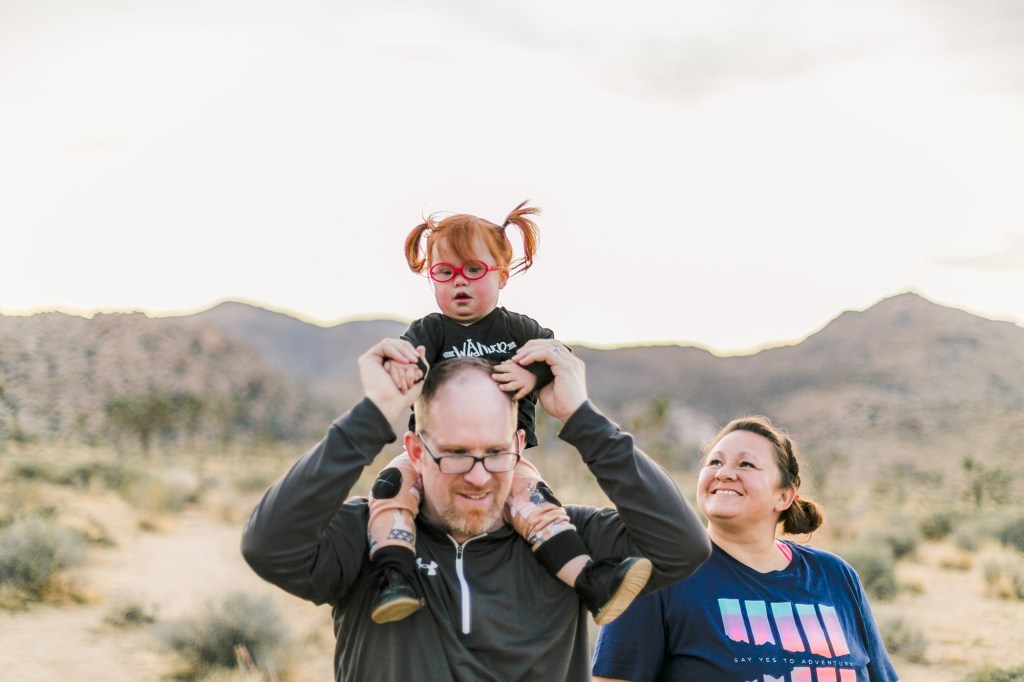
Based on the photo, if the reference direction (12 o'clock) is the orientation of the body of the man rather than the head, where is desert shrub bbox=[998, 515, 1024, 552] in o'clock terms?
The desert shrub is roughly at 7 o'clock from the man.

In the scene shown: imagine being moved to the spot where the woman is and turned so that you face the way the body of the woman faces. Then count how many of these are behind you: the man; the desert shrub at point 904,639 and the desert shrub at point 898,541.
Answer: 2

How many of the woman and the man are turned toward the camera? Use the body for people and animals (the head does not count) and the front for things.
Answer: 2

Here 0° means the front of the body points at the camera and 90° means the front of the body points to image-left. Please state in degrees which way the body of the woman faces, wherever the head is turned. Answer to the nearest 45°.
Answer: approximately 0°

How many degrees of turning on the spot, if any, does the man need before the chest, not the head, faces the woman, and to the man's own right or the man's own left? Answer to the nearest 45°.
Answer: approximately 135° to the man's own left

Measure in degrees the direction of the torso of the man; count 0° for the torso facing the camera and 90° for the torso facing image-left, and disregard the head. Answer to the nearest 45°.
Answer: approximately 0°

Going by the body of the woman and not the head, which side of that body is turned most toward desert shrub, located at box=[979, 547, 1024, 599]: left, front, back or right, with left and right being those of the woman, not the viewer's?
back

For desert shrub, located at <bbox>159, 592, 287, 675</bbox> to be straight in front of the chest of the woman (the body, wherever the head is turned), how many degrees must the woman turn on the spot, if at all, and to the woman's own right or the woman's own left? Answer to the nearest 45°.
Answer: approximately 135° to the woman's own right

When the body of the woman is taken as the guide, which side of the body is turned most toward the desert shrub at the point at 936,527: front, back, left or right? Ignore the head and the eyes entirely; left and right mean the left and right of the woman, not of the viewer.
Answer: back

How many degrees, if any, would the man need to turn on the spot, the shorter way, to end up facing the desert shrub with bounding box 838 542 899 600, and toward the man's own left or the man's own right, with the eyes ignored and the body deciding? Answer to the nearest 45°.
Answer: approximately 135° to the man's own left

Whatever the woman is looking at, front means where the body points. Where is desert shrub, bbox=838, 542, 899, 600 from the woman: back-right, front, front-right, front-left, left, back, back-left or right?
back

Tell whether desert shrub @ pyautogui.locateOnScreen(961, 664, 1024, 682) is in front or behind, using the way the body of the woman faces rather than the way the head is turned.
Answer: behind
